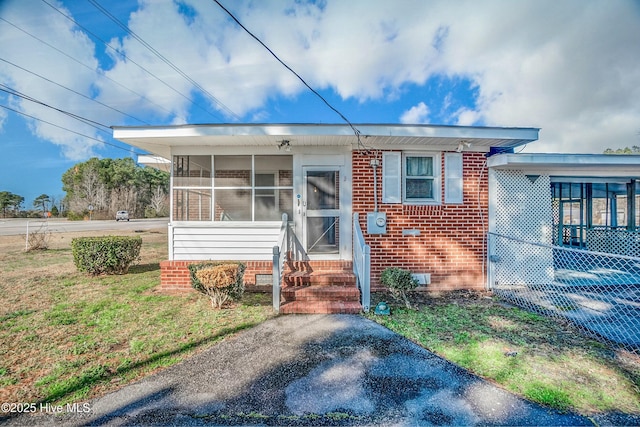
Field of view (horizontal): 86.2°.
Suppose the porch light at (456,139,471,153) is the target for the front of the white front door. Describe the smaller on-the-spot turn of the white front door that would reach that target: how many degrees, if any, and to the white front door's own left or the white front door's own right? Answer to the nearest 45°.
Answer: approximately 90° to the white front door's own left

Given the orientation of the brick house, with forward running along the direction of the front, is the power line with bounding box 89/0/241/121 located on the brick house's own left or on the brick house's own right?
on the brick house's own right

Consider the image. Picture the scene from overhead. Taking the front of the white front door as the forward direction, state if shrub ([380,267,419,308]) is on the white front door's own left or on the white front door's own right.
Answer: on the white front door's own left

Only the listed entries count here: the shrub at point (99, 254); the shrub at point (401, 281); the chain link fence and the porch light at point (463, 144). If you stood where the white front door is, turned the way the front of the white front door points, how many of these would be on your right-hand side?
1

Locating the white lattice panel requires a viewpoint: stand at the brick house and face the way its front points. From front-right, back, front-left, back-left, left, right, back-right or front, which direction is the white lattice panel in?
left

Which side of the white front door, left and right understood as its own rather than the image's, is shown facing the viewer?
front

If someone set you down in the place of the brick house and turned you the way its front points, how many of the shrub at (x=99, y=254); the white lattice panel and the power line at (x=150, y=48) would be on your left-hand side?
1

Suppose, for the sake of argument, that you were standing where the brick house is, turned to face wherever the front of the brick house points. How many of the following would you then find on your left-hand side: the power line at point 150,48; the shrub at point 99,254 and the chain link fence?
1

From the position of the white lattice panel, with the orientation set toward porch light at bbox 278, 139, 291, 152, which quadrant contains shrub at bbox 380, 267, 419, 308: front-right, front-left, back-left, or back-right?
front-left

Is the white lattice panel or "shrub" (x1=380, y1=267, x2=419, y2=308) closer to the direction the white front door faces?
the shrub

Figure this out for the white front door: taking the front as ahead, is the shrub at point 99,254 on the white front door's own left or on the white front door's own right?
on the white front door's own right

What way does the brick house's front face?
toward the camera
